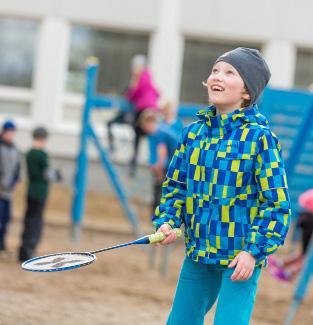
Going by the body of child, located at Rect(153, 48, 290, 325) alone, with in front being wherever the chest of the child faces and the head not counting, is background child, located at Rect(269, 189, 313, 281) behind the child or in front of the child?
behind

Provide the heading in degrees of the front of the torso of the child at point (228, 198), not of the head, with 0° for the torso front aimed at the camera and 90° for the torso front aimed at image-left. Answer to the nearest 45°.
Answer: approximately 45°

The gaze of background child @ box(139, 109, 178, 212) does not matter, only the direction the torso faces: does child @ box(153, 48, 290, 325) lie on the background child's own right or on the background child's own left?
on the background child's own left

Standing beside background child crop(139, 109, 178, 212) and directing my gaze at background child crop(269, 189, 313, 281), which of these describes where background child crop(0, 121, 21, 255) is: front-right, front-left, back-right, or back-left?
back-right
